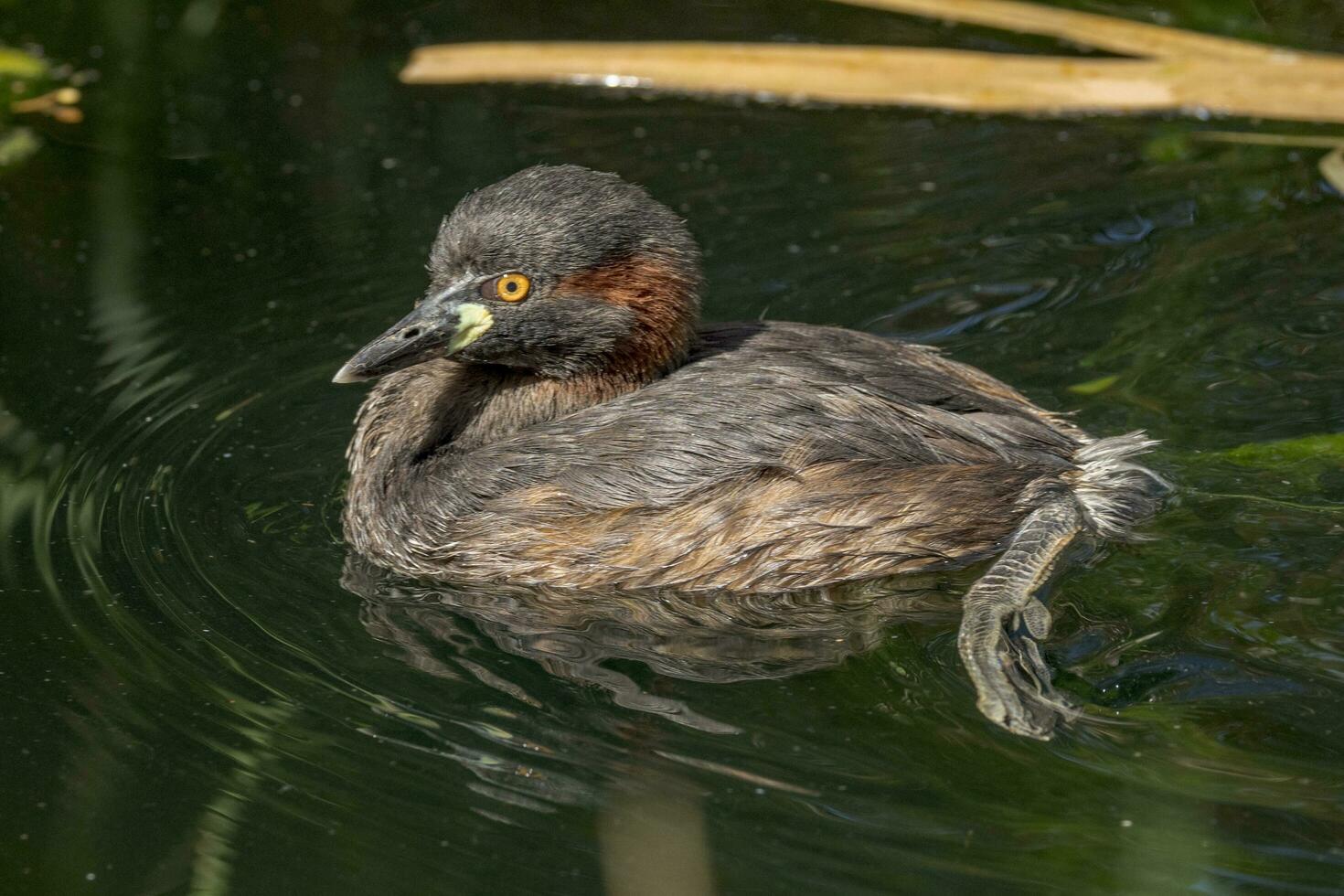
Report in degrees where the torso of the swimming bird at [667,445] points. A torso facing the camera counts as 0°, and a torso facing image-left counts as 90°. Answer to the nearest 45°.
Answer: approximately 90°
